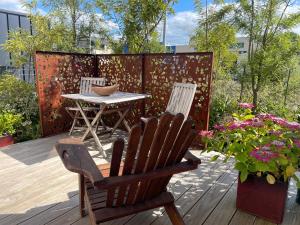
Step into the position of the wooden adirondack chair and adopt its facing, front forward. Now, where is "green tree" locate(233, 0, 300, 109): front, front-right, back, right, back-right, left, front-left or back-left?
right

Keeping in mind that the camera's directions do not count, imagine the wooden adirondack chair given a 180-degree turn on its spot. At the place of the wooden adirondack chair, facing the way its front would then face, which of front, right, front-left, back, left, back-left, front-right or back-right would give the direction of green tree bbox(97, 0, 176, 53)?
back-left

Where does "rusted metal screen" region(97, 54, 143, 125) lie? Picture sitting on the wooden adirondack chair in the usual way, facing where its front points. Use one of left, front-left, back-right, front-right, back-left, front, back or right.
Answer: front-right

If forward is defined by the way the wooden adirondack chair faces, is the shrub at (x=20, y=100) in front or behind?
in front

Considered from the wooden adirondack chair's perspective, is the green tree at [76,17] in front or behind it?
in front

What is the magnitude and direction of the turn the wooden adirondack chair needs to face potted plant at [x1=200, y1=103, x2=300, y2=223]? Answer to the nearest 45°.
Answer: approximately 135° to its right

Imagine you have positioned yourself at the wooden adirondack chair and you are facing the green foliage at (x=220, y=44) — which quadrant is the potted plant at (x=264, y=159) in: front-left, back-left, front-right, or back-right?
front-right

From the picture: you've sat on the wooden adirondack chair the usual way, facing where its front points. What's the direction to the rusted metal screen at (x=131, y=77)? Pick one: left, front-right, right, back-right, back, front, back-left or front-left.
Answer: front-right

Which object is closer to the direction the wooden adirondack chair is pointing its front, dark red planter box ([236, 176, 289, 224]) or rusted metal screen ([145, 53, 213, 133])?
the rusted metal screen

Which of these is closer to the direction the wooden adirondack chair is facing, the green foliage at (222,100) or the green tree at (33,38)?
the green tree

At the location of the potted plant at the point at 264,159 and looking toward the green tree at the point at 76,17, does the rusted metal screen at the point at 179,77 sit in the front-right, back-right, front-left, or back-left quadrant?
front-right

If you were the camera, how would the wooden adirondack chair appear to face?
facing away from the viewer and to the left of the viewer

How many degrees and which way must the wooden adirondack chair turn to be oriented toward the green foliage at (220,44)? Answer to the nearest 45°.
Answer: approximately 90° to its right

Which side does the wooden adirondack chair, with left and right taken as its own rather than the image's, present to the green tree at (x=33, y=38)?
front
